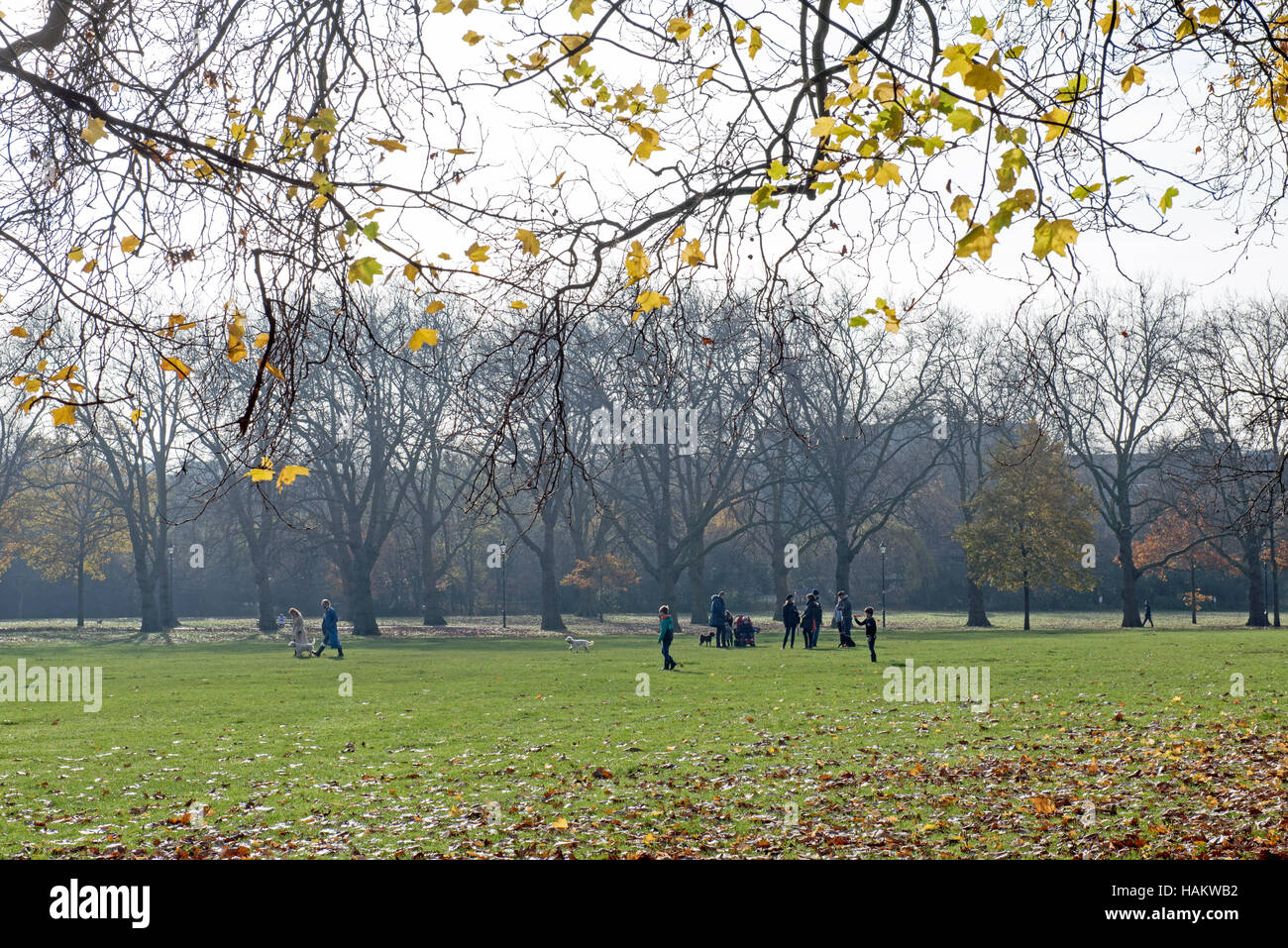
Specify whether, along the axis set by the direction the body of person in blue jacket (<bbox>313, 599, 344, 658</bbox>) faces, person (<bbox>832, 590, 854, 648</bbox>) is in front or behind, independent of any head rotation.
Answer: behind

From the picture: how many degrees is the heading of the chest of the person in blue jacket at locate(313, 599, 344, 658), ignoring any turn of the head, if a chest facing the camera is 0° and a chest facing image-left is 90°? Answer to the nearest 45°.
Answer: approximately 90°

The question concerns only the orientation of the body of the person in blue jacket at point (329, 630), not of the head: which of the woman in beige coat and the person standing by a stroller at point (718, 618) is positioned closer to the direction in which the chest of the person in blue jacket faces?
the woman in beige coat

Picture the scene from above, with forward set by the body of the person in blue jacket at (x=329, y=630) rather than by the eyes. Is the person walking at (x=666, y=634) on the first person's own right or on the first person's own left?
on the first person's own left

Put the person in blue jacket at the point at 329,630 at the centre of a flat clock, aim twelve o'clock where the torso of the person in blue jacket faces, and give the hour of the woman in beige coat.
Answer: The woman in beige coat is roughly at 1 o'clock from the person in blue jacket.
